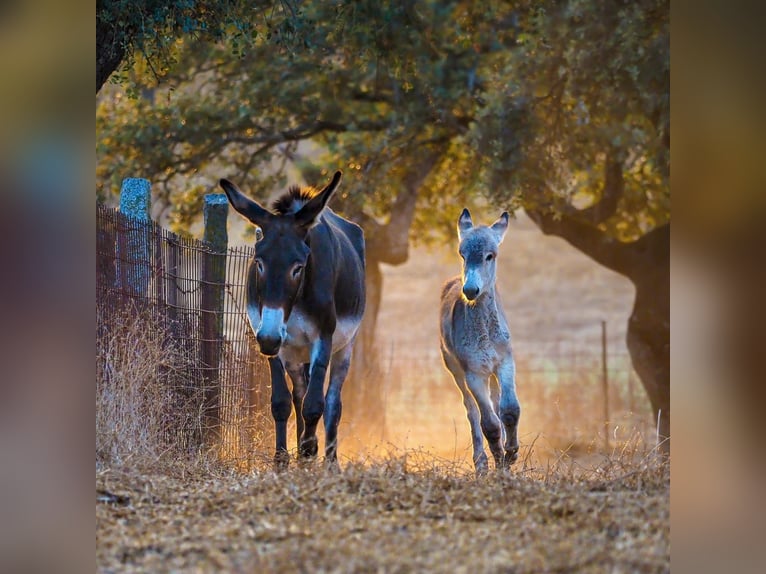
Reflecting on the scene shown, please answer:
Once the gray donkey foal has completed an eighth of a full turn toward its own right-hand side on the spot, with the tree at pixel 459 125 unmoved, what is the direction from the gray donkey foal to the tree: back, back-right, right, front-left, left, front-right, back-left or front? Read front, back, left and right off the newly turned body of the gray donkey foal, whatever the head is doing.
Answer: back-right

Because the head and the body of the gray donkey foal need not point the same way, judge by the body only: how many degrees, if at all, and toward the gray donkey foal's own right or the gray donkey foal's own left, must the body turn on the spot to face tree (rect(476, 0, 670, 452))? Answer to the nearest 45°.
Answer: approximately 180°

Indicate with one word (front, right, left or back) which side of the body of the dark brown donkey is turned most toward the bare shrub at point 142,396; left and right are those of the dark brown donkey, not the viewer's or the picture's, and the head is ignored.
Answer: right

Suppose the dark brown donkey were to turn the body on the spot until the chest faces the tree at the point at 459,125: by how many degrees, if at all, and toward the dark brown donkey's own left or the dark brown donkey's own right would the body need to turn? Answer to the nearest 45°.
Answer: approximately 180°

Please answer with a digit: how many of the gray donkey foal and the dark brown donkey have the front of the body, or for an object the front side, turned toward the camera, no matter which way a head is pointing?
2

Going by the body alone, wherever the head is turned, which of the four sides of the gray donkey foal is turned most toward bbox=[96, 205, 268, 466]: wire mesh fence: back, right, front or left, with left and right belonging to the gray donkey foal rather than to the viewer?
right

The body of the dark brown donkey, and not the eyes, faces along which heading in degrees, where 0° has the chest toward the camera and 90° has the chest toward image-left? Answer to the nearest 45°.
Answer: approximately 0°
